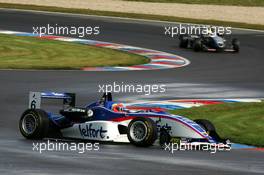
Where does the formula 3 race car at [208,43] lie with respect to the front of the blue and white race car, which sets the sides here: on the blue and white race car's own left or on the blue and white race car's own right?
on the blue and white race car's own left
